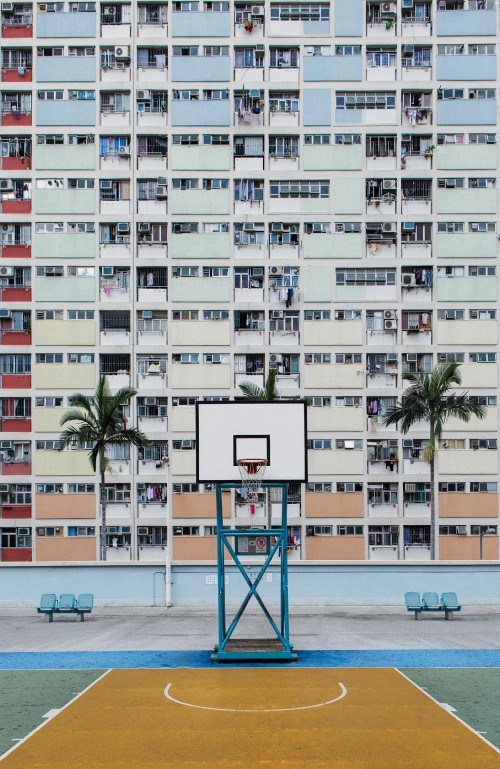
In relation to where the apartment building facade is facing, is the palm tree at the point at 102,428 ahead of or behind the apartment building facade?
ahead

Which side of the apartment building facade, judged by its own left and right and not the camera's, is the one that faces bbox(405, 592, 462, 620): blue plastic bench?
front

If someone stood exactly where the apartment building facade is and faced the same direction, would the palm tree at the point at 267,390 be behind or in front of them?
in front

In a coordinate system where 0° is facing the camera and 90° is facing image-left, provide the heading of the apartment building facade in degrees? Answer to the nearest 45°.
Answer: approximately 0°
